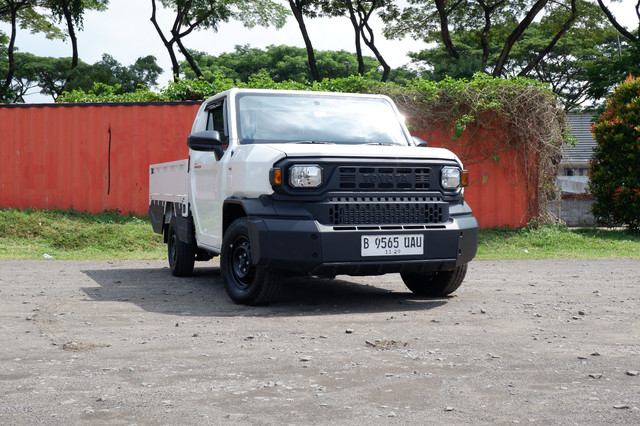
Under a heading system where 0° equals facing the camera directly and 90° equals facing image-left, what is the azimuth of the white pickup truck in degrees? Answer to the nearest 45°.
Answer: approximately 315°

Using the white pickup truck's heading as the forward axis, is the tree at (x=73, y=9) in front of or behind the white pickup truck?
behind

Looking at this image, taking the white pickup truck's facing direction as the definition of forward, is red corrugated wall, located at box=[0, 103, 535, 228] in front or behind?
behind

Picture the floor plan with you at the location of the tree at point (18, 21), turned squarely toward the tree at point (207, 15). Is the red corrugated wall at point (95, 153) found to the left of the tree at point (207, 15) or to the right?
right

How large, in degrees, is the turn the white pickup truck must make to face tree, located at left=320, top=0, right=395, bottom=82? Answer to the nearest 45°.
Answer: approximately 135° to its left

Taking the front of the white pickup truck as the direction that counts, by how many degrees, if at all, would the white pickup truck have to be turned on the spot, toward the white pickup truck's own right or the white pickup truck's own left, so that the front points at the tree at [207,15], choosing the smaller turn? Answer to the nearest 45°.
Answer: approximately 135° to the white pickup truck's own left

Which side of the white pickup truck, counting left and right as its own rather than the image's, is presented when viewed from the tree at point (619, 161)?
left

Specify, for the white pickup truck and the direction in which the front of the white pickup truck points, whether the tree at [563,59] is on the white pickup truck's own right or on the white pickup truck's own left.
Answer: on the white pickup truck's own left

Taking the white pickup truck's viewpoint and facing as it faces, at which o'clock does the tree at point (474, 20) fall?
The tree is roughly at 8 o'clock from the white pickup truck.
